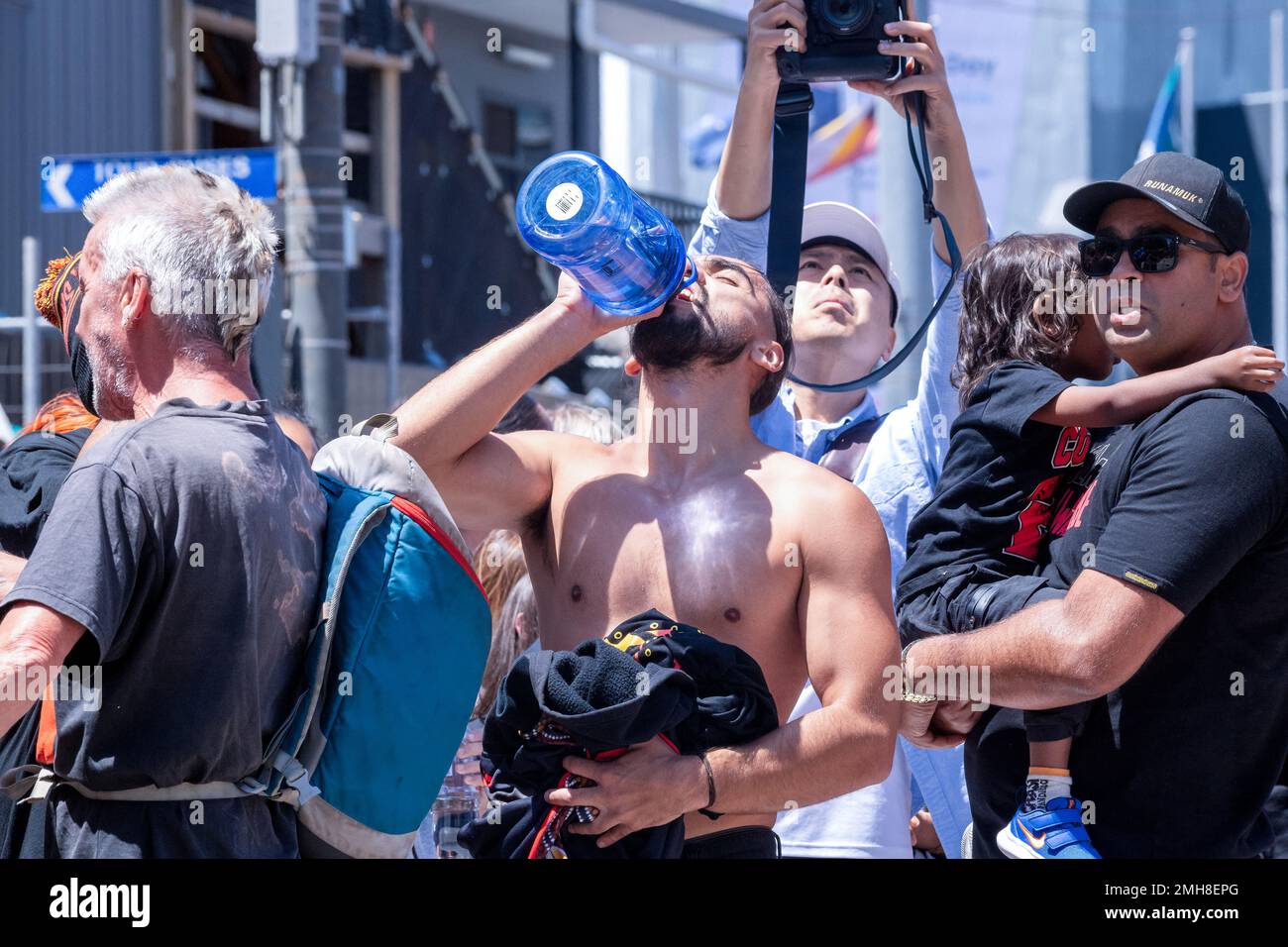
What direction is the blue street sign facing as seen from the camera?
toward the camera

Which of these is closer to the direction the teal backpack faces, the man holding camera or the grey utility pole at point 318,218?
the man holding camera

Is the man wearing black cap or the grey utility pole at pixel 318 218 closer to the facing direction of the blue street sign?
the man wearing black cap

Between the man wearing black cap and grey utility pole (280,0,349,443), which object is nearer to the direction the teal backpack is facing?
the man wearing black cap

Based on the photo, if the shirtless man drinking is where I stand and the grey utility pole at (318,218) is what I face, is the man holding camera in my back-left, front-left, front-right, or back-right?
front-right

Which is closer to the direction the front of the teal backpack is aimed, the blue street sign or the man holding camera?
the man holding camera

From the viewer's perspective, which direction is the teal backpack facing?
to the viewer's right

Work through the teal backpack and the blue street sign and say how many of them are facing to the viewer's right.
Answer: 1

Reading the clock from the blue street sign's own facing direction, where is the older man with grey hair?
The older man with grey hair is roughly at 12 o'clock from the blue street sign.

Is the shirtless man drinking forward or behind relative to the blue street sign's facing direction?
forward

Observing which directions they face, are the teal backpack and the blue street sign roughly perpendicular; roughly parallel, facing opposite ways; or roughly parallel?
roughly perpendicular

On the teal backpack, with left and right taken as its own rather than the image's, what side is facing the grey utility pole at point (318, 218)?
left

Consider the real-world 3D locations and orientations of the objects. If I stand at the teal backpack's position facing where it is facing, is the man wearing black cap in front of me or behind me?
in front

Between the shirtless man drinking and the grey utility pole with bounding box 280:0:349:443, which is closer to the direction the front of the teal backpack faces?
the shirtless man drinking

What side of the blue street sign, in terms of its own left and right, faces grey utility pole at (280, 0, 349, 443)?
left

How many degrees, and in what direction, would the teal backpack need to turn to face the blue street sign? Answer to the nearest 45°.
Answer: approximately 90° to its left
